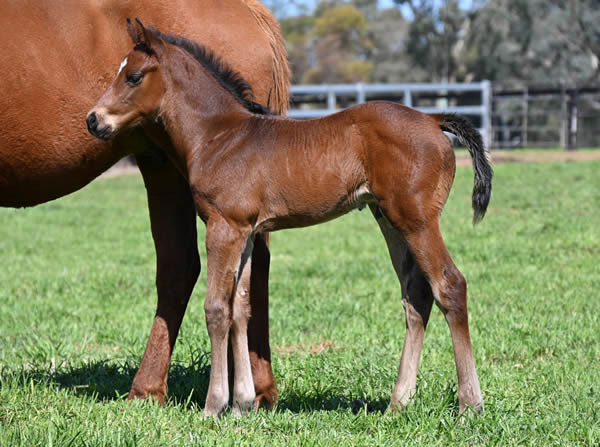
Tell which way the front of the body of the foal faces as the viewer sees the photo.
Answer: to the viewer's left
